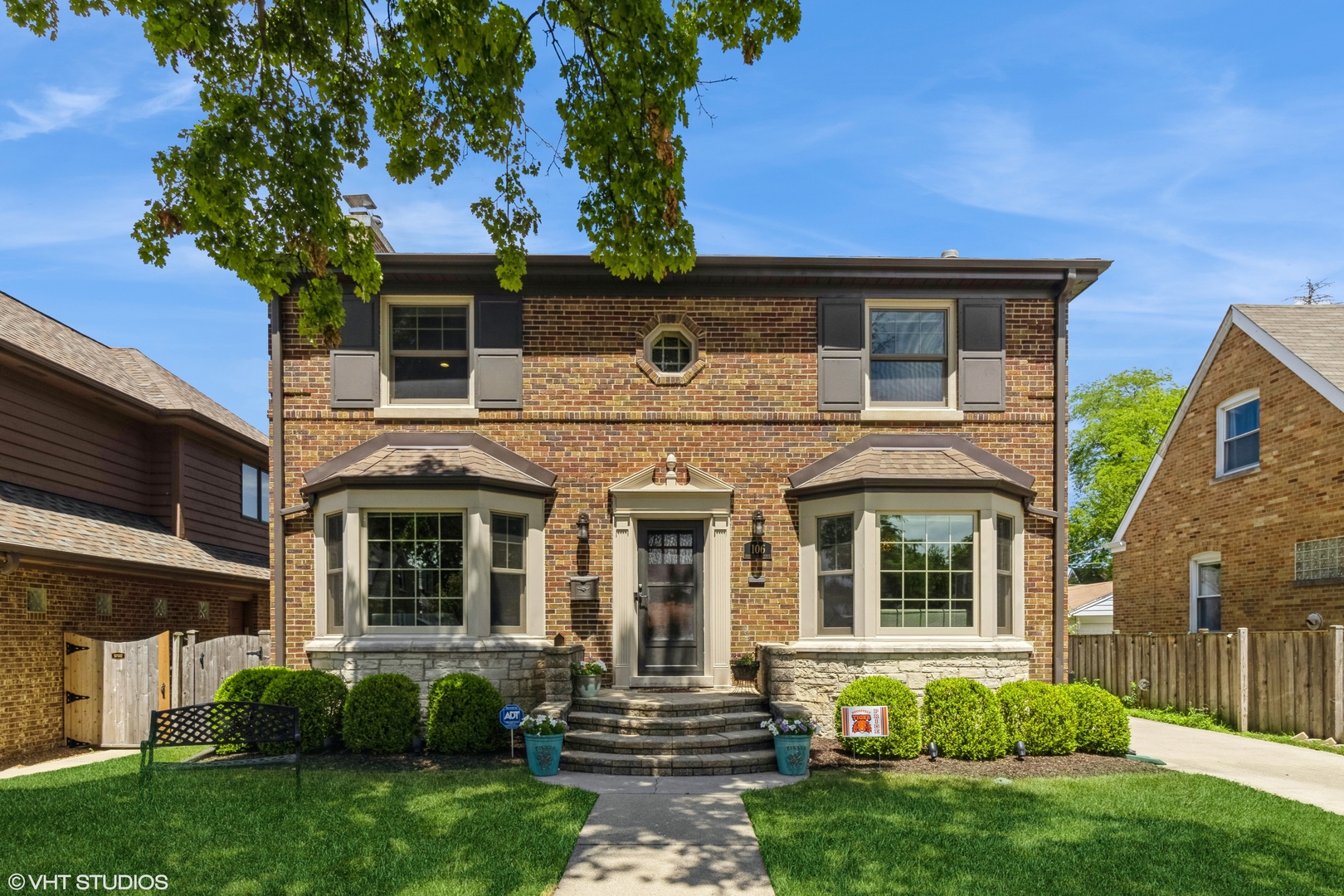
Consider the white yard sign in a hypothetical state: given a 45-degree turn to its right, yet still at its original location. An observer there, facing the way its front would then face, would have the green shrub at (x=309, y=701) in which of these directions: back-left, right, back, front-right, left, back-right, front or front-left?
front-right

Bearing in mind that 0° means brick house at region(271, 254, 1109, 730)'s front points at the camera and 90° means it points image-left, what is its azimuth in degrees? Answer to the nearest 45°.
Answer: approximately 0°

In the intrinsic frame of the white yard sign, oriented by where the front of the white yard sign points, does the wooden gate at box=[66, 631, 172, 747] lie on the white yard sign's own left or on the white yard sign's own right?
on the white yard sign's own right

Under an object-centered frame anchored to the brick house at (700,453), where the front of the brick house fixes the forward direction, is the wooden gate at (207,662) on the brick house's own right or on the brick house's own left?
on the brick house's own right

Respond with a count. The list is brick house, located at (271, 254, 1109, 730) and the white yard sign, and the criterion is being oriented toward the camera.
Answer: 2

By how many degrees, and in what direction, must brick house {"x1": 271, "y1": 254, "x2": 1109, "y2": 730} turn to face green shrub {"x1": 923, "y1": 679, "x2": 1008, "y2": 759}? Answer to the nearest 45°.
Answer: approximately 45° to its left

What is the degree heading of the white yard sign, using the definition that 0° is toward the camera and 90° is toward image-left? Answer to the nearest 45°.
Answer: approximately 0°

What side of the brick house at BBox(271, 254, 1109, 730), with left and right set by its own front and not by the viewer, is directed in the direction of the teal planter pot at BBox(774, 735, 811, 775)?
front
